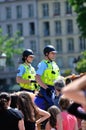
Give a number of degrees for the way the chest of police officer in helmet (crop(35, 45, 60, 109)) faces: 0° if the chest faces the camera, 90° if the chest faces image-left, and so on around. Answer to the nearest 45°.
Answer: approximately 315°

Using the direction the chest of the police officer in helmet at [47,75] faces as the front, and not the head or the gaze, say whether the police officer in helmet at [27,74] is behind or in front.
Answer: behind

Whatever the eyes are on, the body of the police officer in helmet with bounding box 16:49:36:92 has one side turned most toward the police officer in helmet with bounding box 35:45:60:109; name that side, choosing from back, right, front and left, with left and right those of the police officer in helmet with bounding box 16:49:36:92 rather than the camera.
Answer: front

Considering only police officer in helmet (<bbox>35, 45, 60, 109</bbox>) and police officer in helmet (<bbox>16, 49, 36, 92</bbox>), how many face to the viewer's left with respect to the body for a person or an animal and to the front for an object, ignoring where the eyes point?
0

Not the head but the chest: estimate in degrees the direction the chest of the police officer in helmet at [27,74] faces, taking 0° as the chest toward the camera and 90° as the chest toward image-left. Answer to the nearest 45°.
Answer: approximately 315°
